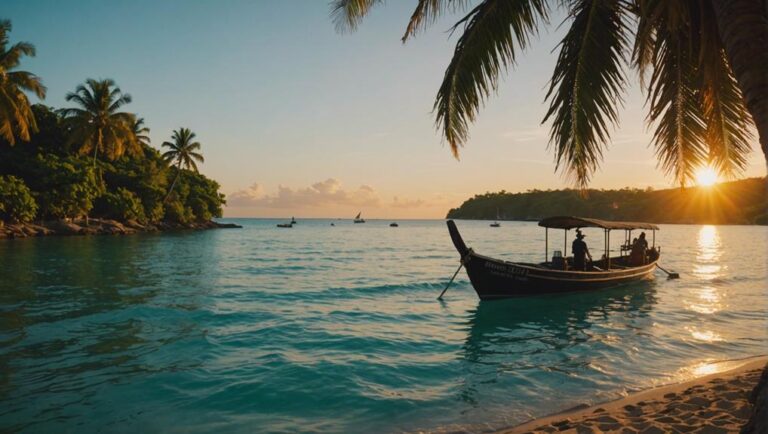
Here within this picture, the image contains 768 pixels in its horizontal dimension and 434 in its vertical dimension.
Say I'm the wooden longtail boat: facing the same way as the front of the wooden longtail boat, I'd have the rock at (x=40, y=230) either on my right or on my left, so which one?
on my right

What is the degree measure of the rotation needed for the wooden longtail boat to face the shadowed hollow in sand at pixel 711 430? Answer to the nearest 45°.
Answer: approximately 45° to its left

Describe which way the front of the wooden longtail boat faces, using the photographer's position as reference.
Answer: facing the viewer and to the left of the viewer

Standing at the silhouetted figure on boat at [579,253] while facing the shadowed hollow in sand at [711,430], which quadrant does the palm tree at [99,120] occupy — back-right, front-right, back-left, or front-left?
back-right

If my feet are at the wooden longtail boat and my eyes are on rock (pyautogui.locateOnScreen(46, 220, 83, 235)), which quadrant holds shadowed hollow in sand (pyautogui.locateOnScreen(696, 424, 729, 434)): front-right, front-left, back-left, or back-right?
back-left

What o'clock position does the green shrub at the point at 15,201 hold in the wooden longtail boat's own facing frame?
The green shrub is roughly at 2 o'clock from the wooden longtail boat.

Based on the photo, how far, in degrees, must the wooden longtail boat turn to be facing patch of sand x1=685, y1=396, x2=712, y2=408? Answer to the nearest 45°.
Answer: approximately 45° to its left
